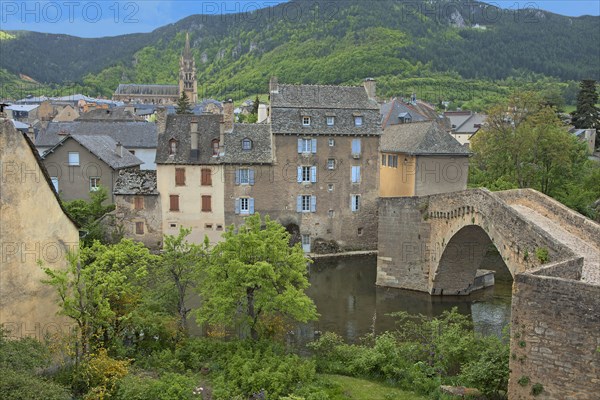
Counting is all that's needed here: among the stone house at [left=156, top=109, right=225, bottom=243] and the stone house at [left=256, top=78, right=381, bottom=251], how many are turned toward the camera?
2

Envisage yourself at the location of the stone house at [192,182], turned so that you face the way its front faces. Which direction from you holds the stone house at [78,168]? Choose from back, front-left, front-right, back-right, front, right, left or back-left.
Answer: back-right

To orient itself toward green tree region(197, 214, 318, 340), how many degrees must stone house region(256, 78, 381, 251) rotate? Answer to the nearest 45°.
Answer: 0° — it already faces it

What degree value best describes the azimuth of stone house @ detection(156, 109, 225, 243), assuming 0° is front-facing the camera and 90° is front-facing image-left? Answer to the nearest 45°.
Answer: approximately 0°

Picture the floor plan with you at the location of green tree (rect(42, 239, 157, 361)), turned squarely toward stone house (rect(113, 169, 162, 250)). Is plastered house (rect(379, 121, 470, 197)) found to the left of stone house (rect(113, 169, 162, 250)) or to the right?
right

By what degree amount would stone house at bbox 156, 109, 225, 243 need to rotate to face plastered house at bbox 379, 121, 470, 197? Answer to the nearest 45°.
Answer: approximately 90° to its left

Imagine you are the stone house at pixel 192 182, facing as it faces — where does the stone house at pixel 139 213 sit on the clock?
the stone house at pixel 139 213 is roughly at 3 o'clock from the stone house at pixel 192 182.

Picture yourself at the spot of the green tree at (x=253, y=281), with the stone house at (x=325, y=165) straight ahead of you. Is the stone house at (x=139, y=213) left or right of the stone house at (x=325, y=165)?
left
